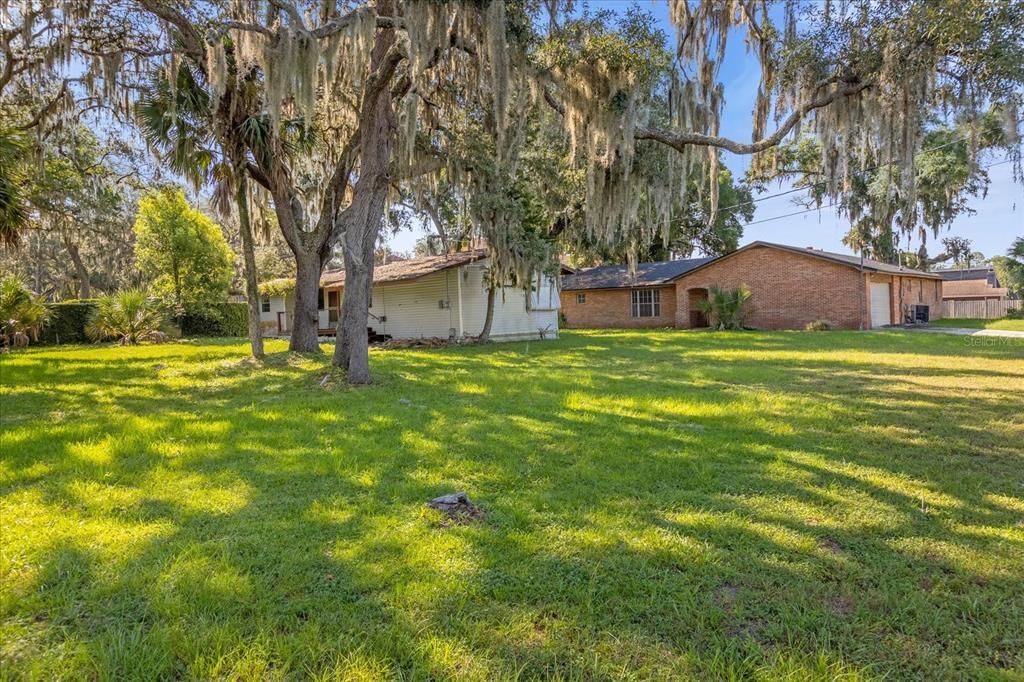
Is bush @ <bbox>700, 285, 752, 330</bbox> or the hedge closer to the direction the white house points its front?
the hedge

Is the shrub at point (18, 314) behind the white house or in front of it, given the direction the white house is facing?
in front

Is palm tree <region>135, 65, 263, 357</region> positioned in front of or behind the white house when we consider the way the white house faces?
in front

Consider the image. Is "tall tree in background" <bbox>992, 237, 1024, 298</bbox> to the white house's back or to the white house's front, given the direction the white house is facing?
to the back

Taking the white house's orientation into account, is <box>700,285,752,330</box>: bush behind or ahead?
behind

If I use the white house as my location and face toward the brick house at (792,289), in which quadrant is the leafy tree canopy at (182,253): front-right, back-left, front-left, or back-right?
back-left
